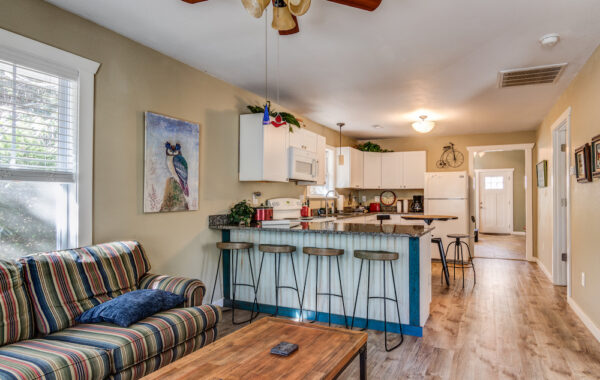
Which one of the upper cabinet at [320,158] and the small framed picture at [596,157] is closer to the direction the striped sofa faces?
the small framed picture

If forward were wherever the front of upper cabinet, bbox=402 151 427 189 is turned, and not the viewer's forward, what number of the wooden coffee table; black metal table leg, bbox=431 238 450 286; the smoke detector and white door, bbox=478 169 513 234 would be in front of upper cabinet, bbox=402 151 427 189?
3

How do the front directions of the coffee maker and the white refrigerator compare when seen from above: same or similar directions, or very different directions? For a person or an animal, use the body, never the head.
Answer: same or similar directions

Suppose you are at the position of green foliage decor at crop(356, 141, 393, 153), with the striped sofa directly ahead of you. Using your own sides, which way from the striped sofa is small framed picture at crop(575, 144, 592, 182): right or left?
left

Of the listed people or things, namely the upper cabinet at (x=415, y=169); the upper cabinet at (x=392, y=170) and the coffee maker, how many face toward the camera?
3

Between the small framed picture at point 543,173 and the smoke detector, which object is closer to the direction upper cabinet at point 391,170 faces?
the smoke detector

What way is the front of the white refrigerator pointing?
toward the camera

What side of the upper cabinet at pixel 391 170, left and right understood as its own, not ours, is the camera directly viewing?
front

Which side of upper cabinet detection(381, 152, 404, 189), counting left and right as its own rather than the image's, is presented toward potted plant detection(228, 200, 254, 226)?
front

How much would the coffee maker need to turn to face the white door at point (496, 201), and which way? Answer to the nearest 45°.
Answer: approximately 135° to its left

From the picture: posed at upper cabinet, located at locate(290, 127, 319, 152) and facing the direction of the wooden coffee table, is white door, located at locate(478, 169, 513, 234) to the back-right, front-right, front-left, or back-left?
back-left

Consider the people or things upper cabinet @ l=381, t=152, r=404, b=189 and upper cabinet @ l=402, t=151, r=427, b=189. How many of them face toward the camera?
2

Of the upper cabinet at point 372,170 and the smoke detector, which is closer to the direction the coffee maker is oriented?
the smoke detector

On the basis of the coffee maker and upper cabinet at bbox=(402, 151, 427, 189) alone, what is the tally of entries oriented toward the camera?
2

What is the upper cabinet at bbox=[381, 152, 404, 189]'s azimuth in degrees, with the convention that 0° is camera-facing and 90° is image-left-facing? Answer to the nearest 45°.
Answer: approximately 0°

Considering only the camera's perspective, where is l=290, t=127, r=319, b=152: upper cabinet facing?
facing the viewer and to the right of the viewer

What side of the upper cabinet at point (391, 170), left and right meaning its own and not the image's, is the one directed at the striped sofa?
front

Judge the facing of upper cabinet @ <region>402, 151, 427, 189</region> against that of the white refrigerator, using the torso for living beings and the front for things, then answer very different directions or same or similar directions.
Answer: same or similar directions

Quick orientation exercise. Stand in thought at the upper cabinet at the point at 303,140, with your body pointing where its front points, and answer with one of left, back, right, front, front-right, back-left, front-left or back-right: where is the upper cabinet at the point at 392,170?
left
